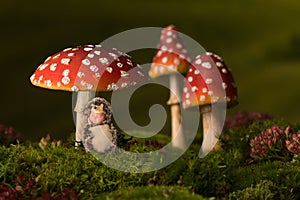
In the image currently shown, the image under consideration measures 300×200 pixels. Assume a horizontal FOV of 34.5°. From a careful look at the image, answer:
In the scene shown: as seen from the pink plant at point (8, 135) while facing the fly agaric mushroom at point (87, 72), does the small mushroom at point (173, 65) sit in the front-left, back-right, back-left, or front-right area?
front-left

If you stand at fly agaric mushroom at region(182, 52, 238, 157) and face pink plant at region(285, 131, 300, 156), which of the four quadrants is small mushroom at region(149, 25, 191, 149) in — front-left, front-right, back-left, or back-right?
back-left

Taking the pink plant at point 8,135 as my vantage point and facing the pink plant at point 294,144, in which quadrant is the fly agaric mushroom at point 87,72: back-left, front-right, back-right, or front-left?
front-right

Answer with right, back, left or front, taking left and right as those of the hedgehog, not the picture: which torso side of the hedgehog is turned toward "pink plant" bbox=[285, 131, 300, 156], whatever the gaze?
left

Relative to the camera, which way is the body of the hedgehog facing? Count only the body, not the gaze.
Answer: toward the camera

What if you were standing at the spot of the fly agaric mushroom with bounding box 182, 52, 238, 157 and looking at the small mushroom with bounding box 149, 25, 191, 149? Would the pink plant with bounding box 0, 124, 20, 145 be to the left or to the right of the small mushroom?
left

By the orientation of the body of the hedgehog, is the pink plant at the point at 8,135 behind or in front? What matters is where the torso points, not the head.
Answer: behind

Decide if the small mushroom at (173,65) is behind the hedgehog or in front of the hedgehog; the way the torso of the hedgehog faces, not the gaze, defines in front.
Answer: behind
